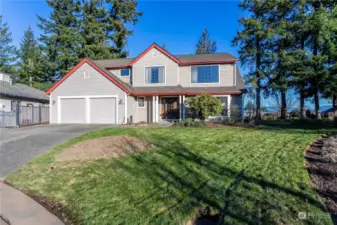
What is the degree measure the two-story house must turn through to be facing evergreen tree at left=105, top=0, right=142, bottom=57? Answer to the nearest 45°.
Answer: approximately 180°

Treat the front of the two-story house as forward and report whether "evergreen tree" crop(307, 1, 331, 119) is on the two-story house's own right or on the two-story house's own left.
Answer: on the two-story house's own left

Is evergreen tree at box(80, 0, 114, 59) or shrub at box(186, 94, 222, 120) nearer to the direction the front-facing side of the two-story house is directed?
the shrub

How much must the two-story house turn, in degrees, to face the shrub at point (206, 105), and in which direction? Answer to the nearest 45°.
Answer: approximately 45° to its left

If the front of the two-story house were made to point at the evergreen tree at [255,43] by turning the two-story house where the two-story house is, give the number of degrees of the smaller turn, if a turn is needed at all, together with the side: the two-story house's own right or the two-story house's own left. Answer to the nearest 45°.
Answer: approximately 135° to the two-story house's own left

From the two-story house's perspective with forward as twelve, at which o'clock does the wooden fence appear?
The wooden fence is roughly at 3 o'clock from the two-story house.

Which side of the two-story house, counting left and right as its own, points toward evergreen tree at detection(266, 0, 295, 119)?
left

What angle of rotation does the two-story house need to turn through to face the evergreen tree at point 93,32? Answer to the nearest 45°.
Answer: approximately 135° to its right

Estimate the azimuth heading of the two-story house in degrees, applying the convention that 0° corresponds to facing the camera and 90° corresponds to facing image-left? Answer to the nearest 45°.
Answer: approximately 0°

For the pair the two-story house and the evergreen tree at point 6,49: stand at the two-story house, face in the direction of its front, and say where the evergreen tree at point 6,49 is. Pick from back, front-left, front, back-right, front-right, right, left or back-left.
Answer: back-right

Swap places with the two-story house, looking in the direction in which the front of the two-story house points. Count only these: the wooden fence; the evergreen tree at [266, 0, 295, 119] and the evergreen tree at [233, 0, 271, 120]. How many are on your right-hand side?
1

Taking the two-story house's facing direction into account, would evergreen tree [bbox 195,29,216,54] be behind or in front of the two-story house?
behind
